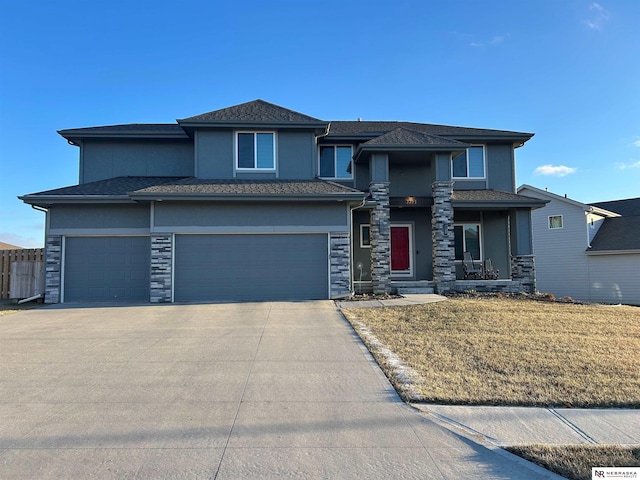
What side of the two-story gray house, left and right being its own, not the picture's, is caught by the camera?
front

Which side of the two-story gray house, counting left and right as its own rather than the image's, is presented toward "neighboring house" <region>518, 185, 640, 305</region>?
left

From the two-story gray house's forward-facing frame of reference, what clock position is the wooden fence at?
The wooden fence is roughly at 3 o'clock from the two-story gray house.

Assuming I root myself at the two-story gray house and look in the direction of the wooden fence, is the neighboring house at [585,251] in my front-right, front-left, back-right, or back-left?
back-right
